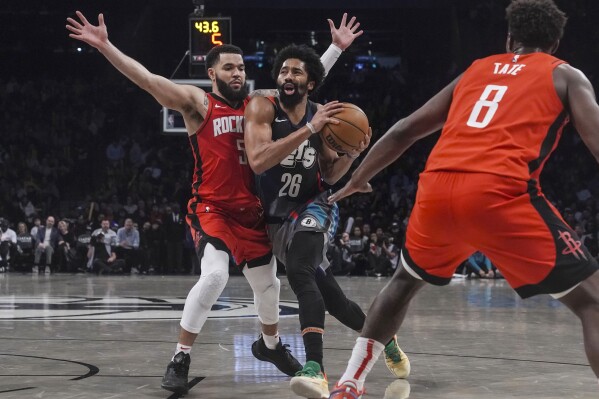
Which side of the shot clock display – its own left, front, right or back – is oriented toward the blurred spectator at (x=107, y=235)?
back

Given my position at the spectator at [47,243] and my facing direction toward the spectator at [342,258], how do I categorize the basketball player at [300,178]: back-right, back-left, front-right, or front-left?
front-right

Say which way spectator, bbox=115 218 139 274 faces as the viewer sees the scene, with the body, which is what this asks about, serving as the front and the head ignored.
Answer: toward the camera

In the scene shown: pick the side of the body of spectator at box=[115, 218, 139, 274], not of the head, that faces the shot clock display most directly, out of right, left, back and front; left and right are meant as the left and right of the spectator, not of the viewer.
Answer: front

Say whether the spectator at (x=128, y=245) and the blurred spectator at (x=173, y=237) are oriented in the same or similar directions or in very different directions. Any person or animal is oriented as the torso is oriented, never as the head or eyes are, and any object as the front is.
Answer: same or similar directions

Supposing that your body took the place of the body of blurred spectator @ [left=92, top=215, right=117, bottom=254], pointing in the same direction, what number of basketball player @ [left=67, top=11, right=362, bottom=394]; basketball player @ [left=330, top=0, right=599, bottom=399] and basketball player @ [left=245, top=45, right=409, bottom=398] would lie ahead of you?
3

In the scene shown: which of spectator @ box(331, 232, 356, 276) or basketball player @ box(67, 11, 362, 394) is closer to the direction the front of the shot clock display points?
the basketball player

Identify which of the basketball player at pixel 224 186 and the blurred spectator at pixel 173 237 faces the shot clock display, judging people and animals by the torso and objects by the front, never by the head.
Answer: the blurred spectator

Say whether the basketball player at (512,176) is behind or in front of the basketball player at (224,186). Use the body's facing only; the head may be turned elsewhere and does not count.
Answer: in front

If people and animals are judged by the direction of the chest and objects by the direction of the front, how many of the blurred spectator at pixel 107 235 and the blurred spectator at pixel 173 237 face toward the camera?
2

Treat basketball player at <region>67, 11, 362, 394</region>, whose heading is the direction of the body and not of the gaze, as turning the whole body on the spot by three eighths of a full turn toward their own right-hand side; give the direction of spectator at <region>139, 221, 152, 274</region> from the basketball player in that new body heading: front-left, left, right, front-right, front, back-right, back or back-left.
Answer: right

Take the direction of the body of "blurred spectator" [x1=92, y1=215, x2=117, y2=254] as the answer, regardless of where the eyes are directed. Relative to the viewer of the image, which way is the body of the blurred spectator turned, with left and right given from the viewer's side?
facing the viewer

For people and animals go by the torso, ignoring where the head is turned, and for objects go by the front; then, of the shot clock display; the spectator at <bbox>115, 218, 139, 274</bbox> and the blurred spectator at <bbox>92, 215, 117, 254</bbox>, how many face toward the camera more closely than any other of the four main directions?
3

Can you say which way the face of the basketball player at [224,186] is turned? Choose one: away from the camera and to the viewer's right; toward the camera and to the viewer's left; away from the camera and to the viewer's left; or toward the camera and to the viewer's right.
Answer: toward the camera and to the viewer's right

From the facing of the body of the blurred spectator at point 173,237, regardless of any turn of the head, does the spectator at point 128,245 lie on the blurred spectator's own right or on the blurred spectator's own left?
on the blurred spectator's own right

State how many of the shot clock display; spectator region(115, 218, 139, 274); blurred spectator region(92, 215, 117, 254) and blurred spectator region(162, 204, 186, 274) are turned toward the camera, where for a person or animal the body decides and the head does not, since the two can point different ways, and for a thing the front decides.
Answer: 4

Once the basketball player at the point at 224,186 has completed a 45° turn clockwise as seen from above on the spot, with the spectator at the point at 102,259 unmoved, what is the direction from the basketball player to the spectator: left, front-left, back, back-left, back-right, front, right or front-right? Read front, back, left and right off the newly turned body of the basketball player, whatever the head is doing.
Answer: back
